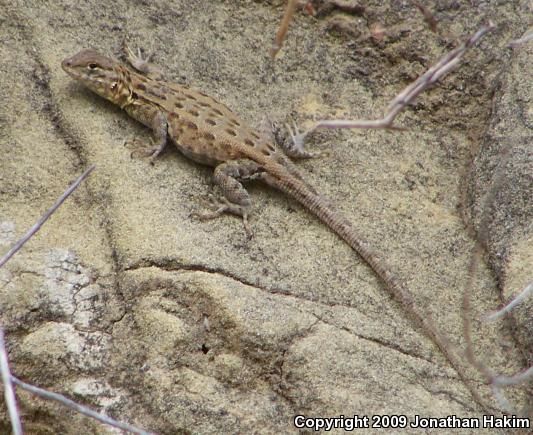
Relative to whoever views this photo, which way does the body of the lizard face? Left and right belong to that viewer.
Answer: facing away from the viewer and to the left of the viewer
